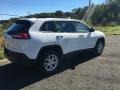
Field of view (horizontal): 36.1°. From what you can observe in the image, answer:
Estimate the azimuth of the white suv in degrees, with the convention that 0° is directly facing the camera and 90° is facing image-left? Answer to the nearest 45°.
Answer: approximately 225°
